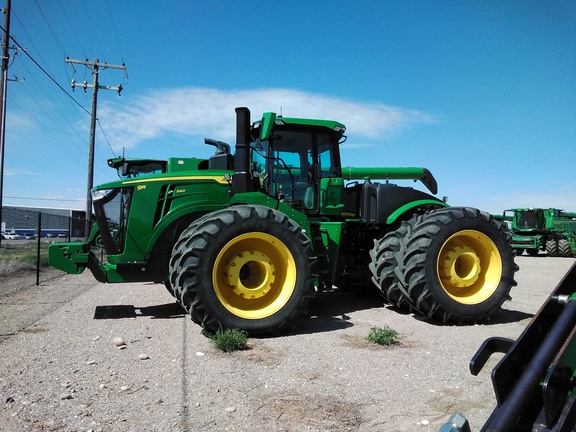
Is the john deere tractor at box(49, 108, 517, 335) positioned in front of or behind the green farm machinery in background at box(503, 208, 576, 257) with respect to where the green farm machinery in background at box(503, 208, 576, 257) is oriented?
in front

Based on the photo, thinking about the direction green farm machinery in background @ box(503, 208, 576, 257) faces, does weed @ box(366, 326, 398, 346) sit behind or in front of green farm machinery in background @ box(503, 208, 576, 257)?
in front

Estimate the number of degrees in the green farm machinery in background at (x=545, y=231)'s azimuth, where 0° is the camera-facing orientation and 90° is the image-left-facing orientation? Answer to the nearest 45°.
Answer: approximately 45°

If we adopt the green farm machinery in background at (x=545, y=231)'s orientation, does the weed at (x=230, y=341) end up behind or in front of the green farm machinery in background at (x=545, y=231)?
in front
